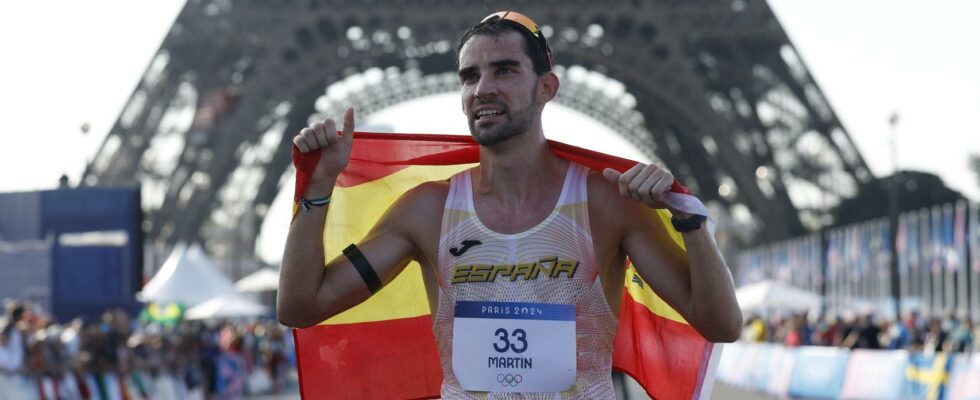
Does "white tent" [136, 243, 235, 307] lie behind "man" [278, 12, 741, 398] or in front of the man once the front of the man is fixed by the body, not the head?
behind

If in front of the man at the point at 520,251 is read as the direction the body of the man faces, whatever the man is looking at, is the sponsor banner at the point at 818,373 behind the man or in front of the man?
behind

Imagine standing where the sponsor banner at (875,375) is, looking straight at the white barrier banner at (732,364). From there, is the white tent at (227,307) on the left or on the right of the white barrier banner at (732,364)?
left

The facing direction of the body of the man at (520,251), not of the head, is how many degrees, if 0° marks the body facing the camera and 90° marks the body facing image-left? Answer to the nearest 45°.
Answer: approximately 0°

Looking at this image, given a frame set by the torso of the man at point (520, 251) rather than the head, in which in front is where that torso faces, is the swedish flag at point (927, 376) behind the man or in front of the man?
behind

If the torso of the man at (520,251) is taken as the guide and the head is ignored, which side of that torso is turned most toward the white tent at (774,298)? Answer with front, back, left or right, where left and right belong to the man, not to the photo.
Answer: back

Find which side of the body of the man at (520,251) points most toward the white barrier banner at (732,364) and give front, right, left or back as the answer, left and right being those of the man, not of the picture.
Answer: back

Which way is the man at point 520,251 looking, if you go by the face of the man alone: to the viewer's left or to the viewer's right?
to the viewer's left
